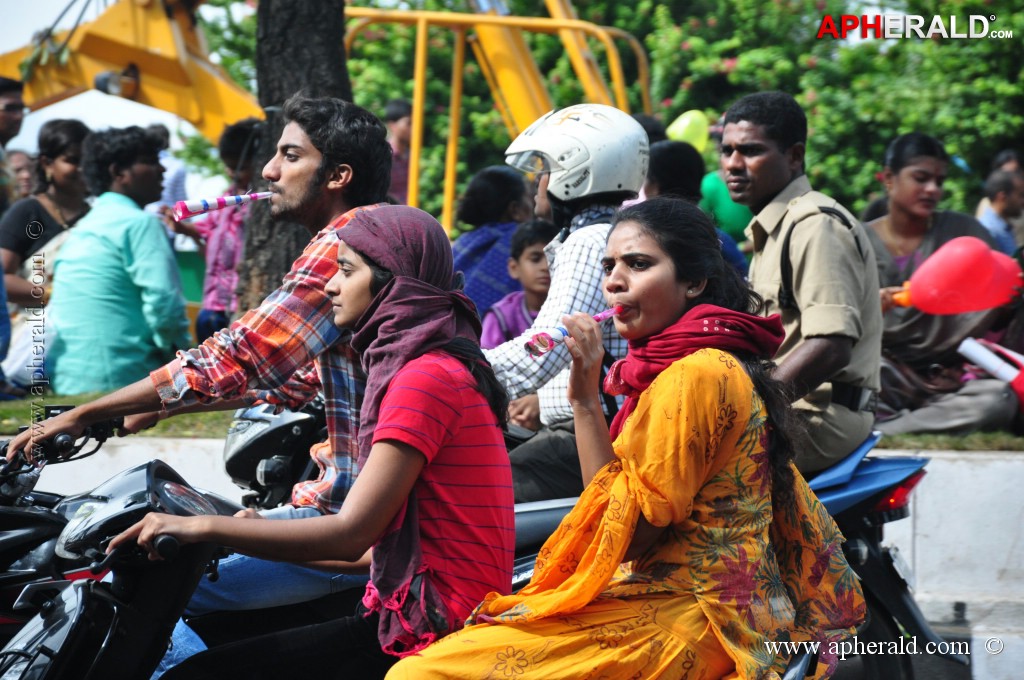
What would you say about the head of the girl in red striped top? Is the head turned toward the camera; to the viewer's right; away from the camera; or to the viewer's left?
to the viewer's left

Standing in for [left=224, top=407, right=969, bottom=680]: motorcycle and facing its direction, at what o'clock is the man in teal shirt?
The man in teal shirt is roughly at 1 o'clock from the motorcycle.

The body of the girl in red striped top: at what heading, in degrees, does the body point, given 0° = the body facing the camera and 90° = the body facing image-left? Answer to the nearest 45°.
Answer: approximately 90°

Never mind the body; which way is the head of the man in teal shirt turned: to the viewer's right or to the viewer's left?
to the viewer's right

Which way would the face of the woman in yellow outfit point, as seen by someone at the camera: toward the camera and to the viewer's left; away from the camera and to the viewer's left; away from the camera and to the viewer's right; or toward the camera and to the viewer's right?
toward the camera and to the viewer's left

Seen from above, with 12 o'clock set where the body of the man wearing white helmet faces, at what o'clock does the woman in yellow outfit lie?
The woman in yellow outfit is roughly at 9 o'clock from the man wearing white helmet.

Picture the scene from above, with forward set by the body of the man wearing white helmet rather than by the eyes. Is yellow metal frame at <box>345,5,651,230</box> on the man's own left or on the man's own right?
on the man's own right

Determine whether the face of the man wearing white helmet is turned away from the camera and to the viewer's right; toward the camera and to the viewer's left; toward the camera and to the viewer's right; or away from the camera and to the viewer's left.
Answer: away from the camera and to the viewer's left

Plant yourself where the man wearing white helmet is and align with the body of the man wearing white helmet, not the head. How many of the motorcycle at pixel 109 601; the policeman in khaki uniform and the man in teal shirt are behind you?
1

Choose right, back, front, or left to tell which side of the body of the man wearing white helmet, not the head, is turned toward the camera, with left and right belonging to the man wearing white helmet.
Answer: left

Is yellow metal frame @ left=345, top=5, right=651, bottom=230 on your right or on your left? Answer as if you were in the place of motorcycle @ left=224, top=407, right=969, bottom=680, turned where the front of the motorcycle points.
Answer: on your right
